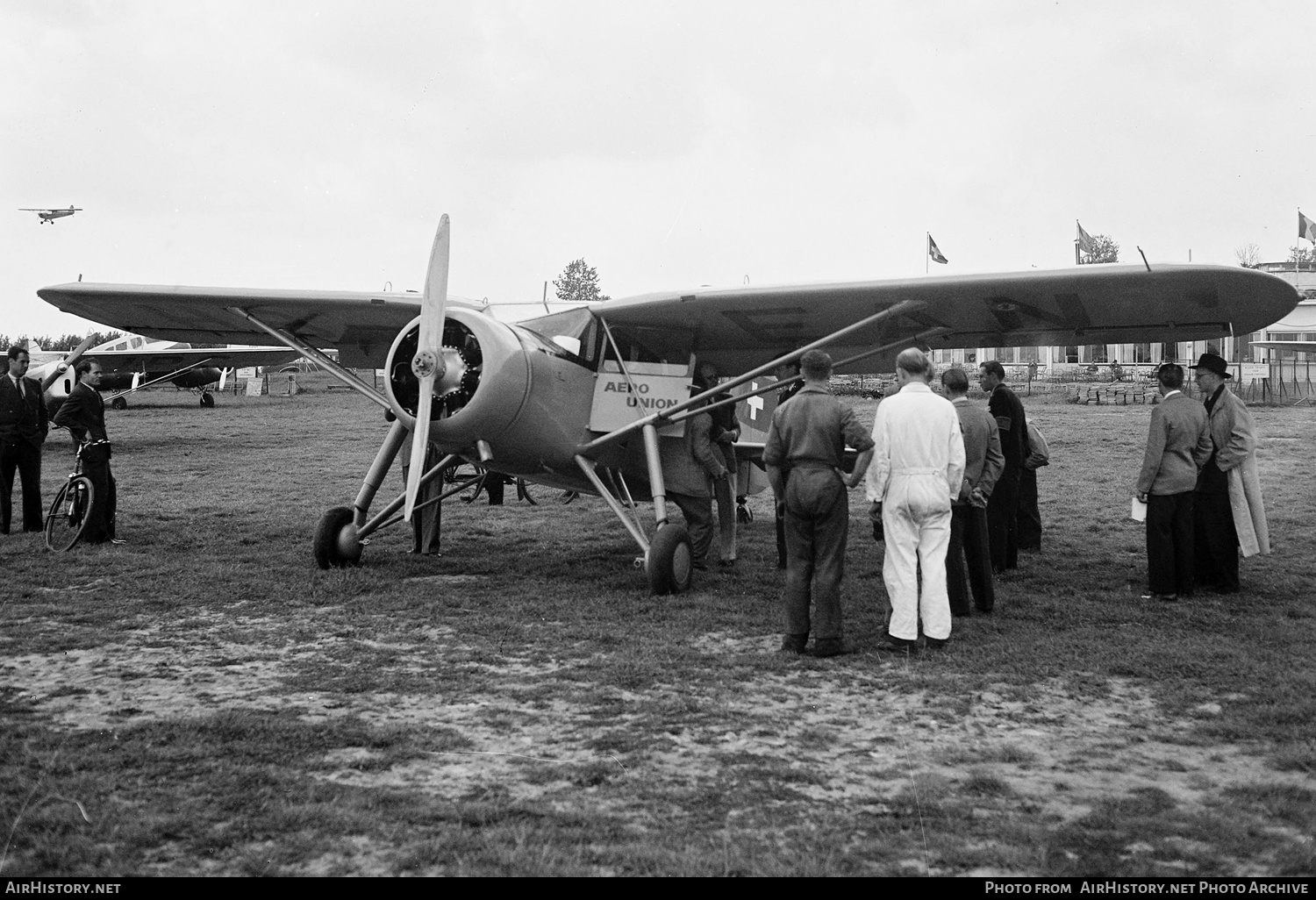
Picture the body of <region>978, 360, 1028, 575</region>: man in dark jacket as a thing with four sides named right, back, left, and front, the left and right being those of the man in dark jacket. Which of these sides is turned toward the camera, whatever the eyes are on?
left

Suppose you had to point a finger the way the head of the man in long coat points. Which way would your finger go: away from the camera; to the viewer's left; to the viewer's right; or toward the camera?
to the viewer's left

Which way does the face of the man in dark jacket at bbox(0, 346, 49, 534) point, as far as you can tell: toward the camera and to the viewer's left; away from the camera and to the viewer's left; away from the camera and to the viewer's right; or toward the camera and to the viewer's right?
toward the camera and to the viewer's right

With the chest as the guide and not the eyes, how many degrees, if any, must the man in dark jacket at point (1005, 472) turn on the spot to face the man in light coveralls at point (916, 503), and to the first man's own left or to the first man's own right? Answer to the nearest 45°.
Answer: approximately 90° to the first man's own left

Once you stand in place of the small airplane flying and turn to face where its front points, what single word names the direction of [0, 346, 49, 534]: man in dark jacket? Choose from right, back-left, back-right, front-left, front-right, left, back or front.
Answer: front-left

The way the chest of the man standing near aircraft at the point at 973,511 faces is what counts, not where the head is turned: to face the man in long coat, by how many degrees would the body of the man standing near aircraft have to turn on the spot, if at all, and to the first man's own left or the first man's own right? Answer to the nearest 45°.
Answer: approximately 90° to the first man's own right

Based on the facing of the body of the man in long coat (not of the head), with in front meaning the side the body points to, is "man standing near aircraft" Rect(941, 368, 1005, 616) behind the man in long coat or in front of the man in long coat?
in front

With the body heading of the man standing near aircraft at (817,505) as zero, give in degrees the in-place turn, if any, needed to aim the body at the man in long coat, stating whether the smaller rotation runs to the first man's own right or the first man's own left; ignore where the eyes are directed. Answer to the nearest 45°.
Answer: approximately 45° to the first man's own right

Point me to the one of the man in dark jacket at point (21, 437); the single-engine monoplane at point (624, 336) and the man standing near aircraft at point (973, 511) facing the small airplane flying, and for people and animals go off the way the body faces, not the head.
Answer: the man standing near aircraft

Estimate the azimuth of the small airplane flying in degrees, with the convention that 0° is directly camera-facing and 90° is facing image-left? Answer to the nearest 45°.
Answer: approximately 45°

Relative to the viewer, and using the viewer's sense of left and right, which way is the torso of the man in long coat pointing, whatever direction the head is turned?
facing to the left of the viewer

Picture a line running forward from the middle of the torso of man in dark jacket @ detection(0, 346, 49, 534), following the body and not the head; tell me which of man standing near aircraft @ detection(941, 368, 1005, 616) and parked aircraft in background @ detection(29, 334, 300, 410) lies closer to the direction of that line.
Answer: the man standing near aircraft

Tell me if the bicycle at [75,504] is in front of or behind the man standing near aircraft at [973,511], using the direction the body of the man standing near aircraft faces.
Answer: in front

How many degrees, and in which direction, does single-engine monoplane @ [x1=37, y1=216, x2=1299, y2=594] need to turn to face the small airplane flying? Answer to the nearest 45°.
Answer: approximately 90° to its right
